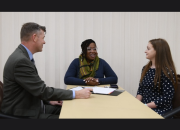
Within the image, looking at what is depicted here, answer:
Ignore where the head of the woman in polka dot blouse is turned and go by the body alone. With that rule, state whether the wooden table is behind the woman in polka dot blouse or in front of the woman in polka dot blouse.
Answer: in front

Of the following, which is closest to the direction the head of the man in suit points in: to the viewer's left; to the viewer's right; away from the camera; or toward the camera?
to the viewer's right

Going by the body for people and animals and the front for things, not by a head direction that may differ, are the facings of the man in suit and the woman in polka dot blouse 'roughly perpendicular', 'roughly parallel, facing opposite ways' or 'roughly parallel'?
roughly parallel, facing opposite ways

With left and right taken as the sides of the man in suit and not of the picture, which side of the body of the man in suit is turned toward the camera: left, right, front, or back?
right

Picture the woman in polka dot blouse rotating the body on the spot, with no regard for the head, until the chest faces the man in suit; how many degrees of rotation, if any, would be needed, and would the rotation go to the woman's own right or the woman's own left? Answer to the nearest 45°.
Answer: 0° — they already face them

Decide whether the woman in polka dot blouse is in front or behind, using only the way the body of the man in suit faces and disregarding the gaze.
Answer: in front

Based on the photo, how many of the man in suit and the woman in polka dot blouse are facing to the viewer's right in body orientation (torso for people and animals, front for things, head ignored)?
1

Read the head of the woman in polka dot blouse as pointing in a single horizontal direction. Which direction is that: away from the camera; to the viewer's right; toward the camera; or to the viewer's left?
to the viewer's left

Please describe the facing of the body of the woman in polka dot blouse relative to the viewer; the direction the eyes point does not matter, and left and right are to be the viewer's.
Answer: facing the viewer and to the left of the viewer
